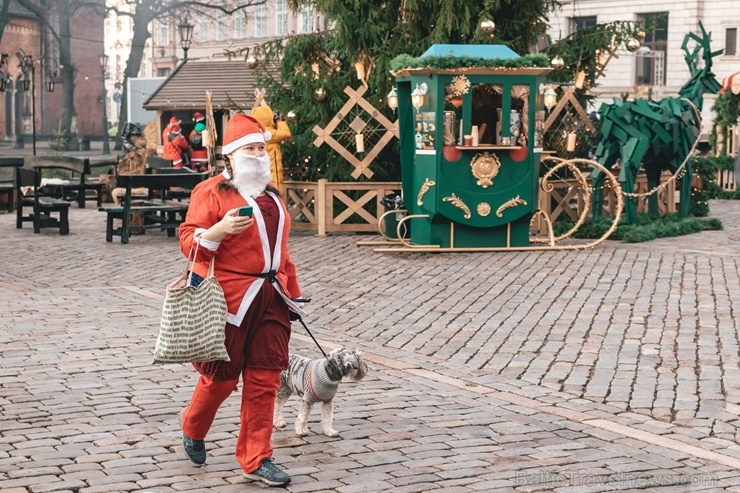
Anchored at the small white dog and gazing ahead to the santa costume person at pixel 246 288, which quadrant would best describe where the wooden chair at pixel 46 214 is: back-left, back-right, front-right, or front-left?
back-right

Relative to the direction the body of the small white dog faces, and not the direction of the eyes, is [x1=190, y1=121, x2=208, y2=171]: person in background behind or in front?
behind

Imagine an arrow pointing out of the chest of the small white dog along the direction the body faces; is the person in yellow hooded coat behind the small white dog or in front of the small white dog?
behind

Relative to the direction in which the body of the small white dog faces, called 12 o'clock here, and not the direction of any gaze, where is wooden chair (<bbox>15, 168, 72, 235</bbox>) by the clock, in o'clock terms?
The wooden chair is roughly at 7 o'clock from the small white dog.

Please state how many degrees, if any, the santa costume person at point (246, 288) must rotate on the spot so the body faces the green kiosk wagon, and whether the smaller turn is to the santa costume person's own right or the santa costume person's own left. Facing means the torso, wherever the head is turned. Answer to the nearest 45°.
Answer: approximately 135° to the santa costume person's own left

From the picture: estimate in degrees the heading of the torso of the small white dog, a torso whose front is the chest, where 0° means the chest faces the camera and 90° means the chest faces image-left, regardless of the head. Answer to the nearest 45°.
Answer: approximately 315°

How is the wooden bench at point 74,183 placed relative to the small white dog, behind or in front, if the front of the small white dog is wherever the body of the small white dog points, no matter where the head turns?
behind

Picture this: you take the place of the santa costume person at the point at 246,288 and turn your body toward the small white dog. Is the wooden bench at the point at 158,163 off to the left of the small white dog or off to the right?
left
